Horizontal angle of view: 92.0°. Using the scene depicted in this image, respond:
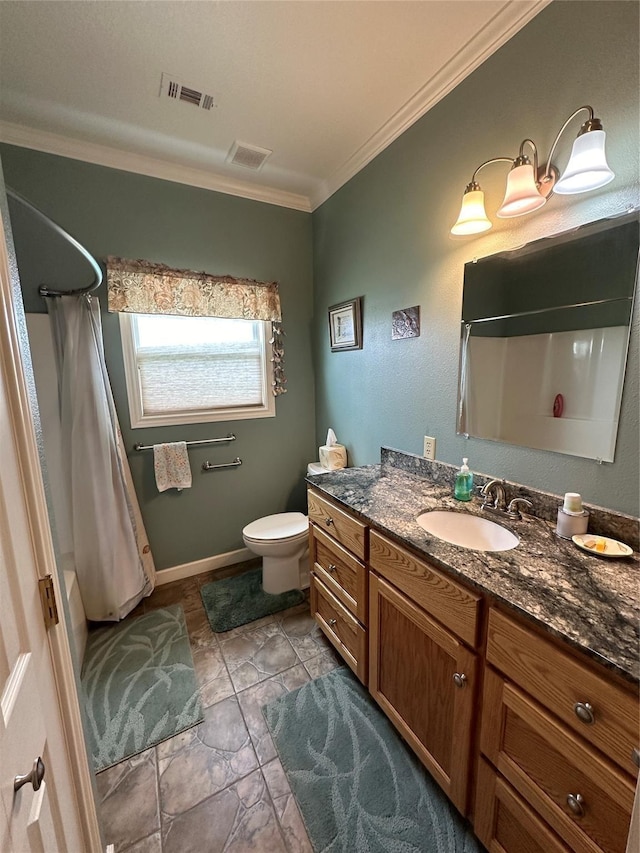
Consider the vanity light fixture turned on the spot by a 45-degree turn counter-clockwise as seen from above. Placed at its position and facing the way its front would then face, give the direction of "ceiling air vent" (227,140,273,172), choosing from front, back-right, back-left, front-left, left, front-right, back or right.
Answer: right

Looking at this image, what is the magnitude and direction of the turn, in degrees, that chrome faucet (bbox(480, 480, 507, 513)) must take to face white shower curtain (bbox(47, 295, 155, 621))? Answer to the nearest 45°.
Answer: approximately 45° to its right

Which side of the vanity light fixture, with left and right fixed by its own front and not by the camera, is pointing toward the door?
front

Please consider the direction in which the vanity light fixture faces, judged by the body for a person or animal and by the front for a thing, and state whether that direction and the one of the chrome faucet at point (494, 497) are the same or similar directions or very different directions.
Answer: same or similar directions

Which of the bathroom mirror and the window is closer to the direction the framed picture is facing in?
the window

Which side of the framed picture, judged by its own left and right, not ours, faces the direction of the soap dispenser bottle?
left

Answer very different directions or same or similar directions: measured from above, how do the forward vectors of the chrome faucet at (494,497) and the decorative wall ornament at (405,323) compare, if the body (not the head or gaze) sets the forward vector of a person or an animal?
same or similar directions

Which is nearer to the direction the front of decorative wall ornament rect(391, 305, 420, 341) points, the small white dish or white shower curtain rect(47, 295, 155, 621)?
the white shower curtain

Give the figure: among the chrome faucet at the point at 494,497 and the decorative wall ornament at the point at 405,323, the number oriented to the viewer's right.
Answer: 0

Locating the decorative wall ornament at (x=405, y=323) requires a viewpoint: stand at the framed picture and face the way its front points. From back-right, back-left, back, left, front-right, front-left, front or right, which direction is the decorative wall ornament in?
left

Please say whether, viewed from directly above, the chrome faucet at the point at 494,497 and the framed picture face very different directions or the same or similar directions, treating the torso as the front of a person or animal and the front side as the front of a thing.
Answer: same or similar directions

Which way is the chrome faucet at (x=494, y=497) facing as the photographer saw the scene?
facing the viewer and to the left of the viewer

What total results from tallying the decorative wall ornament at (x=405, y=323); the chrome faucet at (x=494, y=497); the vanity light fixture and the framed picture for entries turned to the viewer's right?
0

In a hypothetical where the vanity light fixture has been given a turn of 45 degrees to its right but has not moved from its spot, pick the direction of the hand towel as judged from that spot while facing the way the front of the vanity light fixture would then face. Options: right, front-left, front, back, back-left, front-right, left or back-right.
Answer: front
